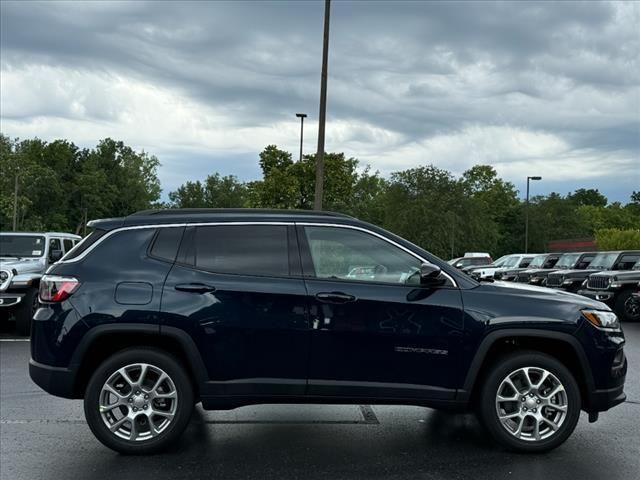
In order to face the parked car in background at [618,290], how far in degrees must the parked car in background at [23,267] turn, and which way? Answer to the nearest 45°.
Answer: approximately 135° to its left

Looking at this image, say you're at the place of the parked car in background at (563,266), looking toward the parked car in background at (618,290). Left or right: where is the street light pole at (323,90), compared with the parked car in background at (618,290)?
right

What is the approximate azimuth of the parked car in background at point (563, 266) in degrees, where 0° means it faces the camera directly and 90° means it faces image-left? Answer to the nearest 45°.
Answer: approximately 45°

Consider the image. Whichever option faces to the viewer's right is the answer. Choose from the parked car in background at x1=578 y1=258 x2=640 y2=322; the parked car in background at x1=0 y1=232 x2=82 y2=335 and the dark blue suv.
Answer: the dark blue suv

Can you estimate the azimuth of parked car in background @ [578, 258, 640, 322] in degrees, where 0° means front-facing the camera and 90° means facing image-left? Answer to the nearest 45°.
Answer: approximately 45°

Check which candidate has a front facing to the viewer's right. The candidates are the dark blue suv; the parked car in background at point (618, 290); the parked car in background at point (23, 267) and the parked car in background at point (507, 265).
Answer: the dark blue suv

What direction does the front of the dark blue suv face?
to the viewer's right

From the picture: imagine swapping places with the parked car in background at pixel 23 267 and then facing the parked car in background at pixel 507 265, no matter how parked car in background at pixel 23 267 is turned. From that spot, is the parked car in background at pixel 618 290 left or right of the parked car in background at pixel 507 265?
right
